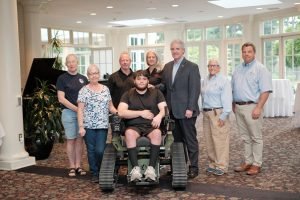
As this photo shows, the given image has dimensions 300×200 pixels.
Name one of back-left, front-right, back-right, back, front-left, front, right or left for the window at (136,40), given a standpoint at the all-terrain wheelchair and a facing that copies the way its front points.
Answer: back

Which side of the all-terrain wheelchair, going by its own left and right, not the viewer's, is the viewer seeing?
front

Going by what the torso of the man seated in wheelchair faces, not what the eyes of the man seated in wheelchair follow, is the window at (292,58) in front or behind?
behind

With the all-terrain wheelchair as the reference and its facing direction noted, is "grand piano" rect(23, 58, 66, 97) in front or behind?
behind

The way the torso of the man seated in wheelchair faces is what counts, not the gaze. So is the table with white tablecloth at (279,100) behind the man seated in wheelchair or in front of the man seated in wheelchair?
behind

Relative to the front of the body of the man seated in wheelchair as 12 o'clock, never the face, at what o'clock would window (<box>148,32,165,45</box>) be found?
The window is roughly at 6 o'clock from the man seated in wheelchair.

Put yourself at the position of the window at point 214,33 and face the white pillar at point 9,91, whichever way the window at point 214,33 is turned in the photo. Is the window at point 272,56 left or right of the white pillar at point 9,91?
left

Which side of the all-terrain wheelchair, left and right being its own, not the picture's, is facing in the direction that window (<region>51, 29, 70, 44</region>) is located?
back

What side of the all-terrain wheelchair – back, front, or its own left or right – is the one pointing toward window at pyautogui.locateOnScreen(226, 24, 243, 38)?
back

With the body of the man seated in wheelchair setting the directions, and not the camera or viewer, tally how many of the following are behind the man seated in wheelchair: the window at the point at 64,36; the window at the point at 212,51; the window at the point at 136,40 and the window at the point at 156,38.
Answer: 4

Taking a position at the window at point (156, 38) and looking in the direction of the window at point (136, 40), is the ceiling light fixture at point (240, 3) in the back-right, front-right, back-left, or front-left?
back-left

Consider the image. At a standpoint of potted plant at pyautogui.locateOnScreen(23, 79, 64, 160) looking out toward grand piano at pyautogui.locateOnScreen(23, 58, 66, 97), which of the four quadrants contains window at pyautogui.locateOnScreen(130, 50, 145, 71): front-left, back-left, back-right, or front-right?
front-right

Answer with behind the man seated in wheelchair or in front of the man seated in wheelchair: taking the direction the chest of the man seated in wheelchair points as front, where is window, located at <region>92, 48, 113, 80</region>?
behind

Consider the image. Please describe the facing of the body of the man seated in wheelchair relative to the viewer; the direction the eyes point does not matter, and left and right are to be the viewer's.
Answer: facing the viewer

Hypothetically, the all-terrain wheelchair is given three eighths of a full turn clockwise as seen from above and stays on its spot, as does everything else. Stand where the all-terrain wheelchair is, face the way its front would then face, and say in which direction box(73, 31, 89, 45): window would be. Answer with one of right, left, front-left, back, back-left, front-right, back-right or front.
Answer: front-right
